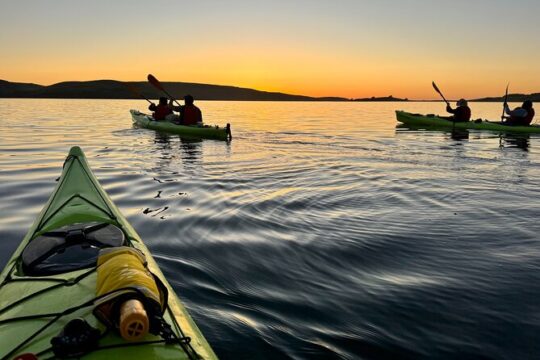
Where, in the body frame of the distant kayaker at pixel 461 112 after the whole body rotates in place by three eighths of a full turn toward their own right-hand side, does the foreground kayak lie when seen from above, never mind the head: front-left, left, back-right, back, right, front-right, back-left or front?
back-right

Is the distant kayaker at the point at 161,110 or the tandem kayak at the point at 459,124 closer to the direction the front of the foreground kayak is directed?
the distant kayaker

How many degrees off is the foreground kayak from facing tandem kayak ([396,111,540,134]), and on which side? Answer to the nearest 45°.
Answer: approximately 45° to its right

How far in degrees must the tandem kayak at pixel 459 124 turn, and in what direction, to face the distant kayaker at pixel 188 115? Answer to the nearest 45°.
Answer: approximately 45° to its left

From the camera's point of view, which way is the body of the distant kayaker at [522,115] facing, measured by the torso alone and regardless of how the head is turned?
to the viewer's left

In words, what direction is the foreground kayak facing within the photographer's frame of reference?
facing away from the viewer

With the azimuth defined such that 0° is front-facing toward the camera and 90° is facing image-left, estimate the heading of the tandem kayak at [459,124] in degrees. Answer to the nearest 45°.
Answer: approximately 90°

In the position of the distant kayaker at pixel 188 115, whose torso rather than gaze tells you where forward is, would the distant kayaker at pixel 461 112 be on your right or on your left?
on your right

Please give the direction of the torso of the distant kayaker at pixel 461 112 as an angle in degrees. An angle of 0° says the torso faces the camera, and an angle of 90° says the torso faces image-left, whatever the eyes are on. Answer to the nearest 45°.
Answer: approximately 90°
